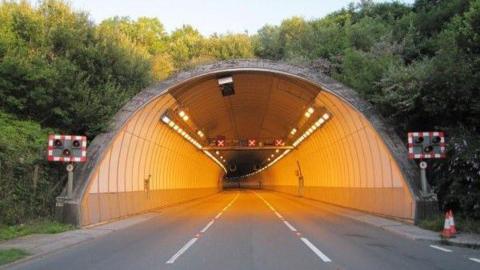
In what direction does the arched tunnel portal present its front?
toward the camera

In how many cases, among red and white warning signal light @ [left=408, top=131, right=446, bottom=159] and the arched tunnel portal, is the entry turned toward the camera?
2

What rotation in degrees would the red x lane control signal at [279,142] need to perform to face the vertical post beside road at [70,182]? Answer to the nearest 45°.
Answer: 0° — it already faces it

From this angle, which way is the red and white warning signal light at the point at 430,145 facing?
toward the camera

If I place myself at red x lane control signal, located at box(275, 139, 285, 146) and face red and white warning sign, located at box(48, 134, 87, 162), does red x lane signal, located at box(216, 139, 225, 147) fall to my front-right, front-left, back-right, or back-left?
front-right

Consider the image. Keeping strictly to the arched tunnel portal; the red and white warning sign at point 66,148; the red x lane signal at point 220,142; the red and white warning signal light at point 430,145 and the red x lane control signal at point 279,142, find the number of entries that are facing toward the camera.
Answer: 5

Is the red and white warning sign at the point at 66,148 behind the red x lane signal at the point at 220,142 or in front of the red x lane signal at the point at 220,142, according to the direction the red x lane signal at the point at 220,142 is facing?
in front

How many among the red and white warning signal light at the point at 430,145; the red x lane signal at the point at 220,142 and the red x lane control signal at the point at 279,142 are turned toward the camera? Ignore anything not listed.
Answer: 3

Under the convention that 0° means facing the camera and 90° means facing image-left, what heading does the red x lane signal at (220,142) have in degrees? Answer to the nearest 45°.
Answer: approximately 0°

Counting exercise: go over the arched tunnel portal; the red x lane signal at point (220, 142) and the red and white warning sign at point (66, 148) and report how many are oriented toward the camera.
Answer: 3

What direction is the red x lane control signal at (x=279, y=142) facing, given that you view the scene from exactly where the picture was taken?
facing the viewer

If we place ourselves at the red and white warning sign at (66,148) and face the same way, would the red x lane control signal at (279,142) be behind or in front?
behind

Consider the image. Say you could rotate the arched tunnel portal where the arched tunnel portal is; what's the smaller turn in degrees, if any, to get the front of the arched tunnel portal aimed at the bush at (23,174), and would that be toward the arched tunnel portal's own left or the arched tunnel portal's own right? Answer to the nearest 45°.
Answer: approximately 45° to the arched tunnel portal's own right
